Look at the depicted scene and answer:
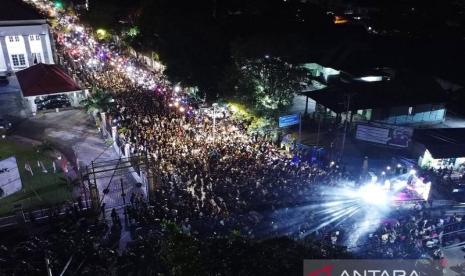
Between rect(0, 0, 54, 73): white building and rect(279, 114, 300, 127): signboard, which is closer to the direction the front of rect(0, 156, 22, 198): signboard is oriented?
the signboard

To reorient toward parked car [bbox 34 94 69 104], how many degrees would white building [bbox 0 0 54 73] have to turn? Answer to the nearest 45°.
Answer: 0° — it already faces it

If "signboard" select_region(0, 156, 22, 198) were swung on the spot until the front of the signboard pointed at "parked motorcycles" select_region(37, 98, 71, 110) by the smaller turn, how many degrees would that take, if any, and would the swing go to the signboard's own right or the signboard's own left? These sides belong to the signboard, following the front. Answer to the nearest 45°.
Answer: approximately 135° to the signboard's own left

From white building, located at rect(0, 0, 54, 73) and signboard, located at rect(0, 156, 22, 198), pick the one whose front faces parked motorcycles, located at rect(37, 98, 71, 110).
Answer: the white building

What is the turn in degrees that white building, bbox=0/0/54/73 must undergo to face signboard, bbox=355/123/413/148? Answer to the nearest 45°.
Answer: approximately 45° to its left

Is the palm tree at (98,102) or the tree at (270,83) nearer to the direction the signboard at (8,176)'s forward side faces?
the tree

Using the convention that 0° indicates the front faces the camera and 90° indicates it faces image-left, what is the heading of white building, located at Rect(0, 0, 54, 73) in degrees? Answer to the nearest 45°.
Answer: approximately 0°

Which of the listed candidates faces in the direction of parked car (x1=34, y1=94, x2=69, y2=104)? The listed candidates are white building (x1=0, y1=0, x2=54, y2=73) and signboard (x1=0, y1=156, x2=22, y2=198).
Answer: the white building

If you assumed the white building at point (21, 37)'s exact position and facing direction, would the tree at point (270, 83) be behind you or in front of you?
in front

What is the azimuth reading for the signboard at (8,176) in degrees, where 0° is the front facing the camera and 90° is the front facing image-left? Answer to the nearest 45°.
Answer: approximately 315°

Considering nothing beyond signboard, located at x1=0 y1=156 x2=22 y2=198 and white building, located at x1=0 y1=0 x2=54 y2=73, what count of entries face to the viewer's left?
0

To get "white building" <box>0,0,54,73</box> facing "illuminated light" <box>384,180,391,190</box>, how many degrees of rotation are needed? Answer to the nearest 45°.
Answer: approximately 45° to its left

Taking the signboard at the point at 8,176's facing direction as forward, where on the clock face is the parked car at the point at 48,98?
The parked car is roughly at 8 o'clock from the signboard.
